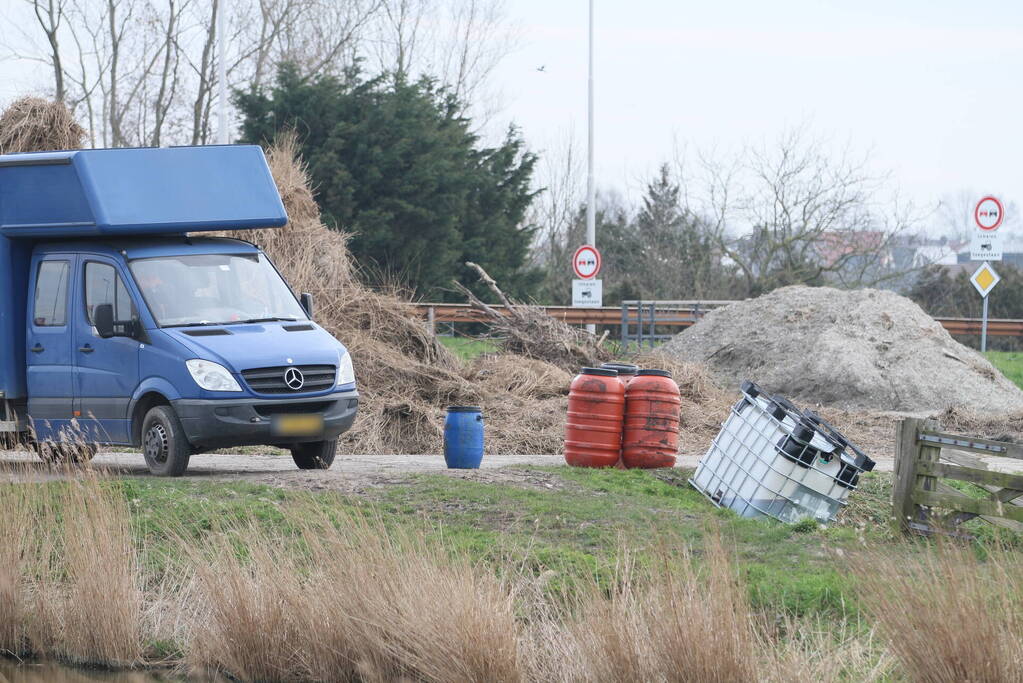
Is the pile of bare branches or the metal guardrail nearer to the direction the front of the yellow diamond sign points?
the pile of bare branches

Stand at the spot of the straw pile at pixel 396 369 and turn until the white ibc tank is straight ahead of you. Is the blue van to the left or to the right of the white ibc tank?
right

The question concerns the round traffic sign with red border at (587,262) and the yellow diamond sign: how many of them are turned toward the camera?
2

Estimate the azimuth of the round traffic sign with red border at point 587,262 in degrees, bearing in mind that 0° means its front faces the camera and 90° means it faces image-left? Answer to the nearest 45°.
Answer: approximately 0°

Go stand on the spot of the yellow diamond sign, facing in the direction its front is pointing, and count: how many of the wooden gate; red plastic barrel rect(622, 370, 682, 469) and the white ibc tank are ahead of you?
3

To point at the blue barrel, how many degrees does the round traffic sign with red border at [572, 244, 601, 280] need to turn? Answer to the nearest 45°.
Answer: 0° — it already faces it

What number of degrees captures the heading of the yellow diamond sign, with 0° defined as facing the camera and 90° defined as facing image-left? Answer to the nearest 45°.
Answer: approximately 0°

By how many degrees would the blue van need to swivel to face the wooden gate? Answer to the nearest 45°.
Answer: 0° — it already faces it
